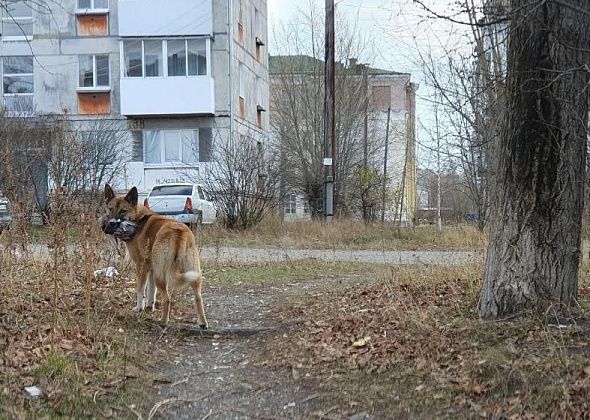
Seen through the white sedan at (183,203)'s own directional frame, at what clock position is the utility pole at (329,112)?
The utility pole is roughly at 2 o'clock from the white sedan.

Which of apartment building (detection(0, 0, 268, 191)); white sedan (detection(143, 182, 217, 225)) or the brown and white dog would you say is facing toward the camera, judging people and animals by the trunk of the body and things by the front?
the apartment building

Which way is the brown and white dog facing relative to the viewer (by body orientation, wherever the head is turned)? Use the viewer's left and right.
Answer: facing away from the viewer and to the left of the viewer

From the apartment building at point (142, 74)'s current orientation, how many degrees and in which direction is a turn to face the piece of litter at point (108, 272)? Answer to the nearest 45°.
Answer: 0° — it already faces it

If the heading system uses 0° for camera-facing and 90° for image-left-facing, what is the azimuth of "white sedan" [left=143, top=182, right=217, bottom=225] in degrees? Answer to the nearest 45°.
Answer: approximately 225°

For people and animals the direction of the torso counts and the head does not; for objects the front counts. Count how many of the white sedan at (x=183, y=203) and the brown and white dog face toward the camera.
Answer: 0

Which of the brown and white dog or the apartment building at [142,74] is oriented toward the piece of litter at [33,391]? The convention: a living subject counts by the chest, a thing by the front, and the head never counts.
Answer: the apartment building

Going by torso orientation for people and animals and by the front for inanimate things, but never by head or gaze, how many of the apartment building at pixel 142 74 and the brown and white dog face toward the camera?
1

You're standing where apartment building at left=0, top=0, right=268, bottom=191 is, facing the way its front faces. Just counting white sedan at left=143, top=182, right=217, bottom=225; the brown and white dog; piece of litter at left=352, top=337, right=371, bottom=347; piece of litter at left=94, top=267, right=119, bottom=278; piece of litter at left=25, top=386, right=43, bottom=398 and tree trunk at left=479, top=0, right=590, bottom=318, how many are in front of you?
6

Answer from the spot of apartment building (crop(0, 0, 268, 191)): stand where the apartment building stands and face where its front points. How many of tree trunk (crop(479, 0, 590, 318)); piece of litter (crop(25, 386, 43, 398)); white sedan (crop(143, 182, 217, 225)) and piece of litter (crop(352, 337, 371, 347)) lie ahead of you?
4

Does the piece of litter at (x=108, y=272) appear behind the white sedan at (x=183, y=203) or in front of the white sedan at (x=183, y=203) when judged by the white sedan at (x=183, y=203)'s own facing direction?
behind
